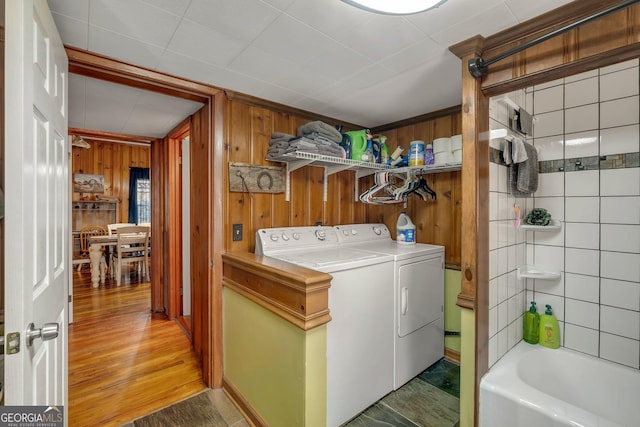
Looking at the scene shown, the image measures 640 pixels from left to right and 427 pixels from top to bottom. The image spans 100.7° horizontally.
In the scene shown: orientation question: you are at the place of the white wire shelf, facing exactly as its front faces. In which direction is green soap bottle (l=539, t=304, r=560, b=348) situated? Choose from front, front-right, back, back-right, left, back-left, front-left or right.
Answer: front-left

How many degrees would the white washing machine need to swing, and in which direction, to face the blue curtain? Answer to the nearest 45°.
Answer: approximately 180°

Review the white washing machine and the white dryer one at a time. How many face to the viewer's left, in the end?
0

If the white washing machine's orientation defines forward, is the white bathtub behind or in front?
in front

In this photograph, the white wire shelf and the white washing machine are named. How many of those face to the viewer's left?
0

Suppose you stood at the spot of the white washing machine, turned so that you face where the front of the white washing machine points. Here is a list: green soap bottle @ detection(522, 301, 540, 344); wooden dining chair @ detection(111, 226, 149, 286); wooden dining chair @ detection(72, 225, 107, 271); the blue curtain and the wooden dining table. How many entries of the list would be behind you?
4

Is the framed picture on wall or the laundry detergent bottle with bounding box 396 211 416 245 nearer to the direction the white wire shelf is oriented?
the laundry detergent bottle

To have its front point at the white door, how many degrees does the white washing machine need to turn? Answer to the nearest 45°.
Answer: approximately 90° to its right

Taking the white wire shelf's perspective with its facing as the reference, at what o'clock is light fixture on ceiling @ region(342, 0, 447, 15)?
The light fixture on ceiling is roughly at 1 o'clock from the white wire shelf.
